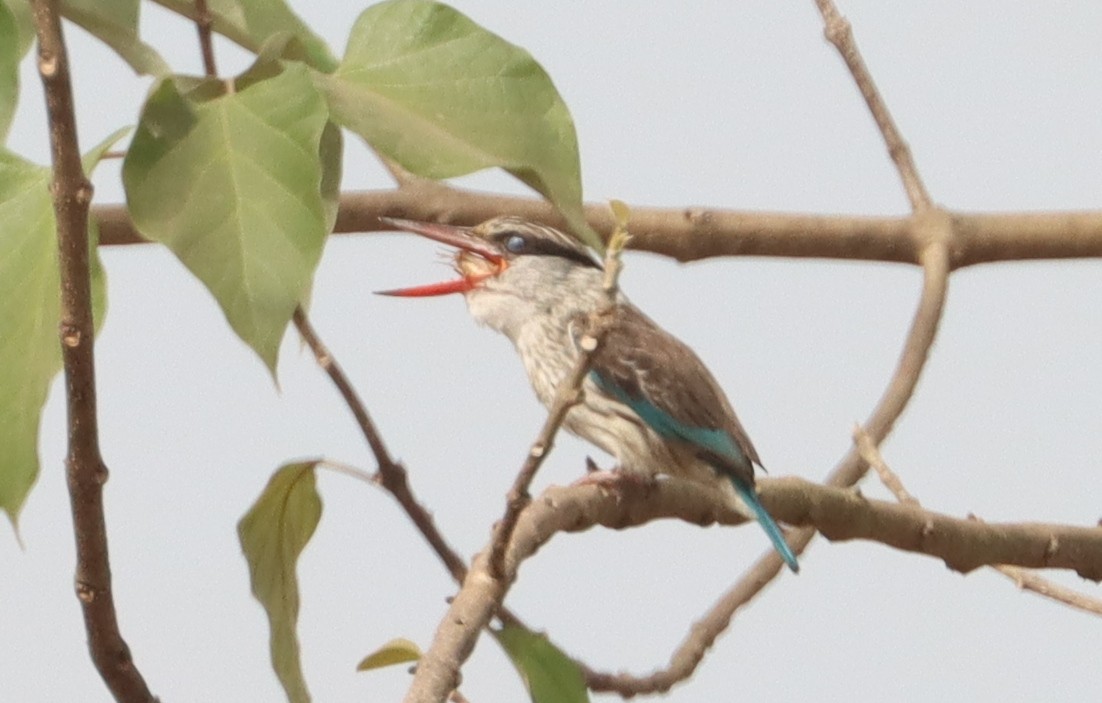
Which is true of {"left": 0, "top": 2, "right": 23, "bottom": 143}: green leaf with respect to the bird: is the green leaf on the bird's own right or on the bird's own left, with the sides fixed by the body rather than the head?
on the bird's own left

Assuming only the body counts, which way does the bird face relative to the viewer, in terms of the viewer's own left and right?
facing to the left of the viewer
